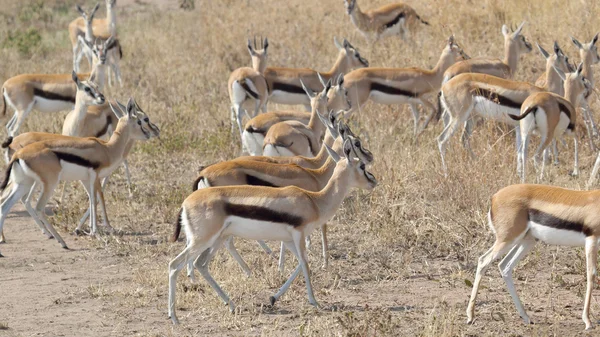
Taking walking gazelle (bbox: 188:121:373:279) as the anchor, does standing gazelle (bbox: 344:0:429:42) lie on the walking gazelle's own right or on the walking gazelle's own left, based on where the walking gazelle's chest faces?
on the walking gazelle's own left

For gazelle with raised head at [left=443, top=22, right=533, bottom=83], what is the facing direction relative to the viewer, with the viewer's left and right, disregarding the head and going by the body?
facing to the right of the viewer

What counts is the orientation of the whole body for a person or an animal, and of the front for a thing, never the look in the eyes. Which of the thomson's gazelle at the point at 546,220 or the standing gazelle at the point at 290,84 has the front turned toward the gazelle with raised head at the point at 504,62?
the standing gazelle at the point at 290,84

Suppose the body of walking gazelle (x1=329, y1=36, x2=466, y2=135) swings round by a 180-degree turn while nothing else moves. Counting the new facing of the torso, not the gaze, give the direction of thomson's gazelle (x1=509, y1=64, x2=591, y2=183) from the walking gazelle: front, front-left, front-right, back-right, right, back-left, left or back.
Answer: back-left

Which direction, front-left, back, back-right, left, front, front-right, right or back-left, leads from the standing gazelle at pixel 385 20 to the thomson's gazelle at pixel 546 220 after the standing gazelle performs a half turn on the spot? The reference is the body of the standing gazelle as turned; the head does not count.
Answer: right

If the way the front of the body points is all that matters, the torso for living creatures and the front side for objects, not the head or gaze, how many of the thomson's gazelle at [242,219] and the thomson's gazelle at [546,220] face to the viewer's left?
0

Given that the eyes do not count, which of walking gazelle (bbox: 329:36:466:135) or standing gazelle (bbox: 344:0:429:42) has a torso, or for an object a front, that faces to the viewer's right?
walking gazelle (bbox: 329:36:466:135)

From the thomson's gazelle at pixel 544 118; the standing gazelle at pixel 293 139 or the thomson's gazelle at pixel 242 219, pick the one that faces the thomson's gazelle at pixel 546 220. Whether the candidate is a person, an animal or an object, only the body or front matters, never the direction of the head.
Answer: the thomson's gazelle at pixel 242 219

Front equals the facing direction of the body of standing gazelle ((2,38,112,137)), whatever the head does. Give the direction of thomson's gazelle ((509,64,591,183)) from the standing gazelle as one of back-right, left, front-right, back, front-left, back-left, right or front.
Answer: front-right

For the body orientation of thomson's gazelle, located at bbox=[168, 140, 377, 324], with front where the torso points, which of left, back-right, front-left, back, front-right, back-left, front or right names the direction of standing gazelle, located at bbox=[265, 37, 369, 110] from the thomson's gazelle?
left

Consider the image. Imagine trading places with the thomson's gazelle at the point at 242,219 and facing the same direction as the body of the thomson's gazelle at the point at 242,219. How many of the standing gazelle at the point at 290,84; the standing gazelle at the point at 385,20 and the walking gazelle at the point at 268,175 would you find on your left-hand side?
3

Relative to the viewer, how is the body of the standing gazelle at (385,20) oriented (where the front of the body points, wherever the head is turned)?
to the viewer's left

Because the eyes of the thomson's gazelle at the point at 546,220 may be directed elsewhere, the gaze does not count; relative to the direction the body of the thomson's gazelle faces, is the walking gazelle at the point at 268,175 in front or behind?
behind

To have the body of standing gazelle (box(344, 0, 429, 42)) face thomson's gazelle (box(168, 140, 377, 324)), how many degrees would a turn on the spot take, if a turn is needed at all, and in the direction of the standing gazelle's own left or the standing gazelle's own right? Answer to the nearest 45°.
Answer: approximately 90° to the standing gazelle's own left

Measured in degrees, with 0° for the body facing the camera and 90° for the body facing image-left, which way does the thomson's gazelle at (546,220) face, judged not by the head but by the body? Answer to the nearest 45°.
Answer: approximately 270°

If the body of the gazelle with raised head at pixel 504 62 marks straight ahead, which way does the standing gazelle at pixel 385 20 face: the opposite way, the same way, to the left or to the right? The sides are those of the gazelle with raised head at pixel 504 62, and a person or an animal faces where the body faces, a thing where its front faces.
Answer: the opposite way

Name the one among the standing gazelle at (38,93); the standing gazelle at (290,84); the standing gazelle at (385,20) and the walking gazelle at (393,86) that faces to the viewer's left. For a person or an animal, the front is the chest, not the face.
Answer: the standing gazelle at (385,20)

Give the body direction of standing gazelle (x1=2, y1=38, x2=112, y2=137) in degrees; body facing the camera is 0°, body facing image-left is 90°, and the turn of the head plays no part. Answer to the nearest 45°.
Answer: approximately 270°

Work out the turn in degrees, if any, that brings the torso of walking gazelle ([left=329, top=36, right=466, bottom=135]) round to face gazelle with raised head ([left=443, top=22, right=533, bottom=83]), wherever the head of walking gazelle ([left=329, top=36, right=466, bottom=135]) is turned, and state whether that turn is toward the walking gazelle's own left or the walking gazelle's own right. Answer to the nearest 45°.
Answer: approximately 45° to the walking gazelle's own left

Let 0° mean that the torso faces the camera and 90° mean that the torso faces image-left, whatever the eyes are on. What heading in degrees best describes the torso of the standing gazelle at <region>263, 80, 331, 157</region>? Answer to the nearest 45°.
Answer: approximately 225°
